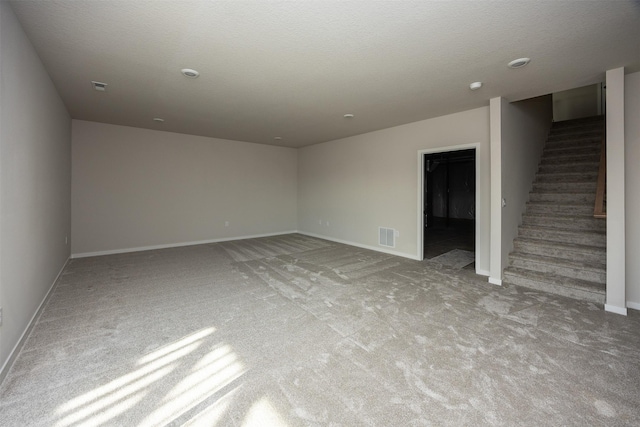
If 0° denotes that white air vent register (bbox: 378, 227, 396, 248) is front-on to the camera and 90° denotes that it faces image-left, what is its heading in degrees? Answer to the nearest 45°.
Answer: approximately 45°

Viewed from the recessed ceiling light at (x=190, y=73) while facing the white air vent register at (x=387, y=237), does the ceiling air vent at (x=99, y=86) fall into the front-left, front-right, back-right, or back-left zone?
back-left

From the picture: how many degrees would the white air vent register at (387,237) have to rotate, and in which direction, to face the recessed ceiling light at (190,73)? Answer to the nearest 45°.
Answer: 0° — it already faces it

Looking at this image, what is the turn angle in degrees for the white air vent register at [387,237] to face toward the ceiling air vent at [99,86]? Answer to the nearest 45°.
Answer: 0° — it already faces it

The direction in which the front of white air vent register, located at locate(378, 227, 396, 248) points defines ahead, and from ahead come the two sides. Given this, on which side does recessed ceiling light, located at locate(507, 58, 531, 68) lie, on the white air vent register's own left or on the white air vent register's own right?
on the white air vent register's own left
